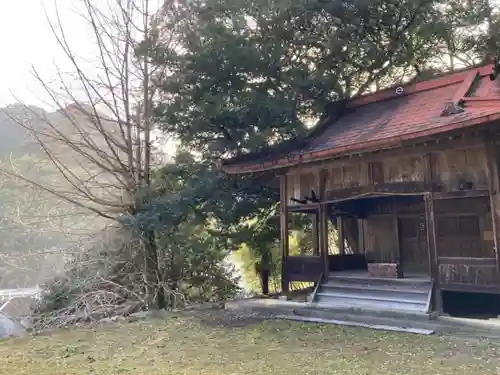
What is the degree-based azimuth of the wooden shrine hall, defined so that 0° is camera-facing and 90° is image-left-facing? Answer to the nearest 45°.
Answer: approximately 45°
